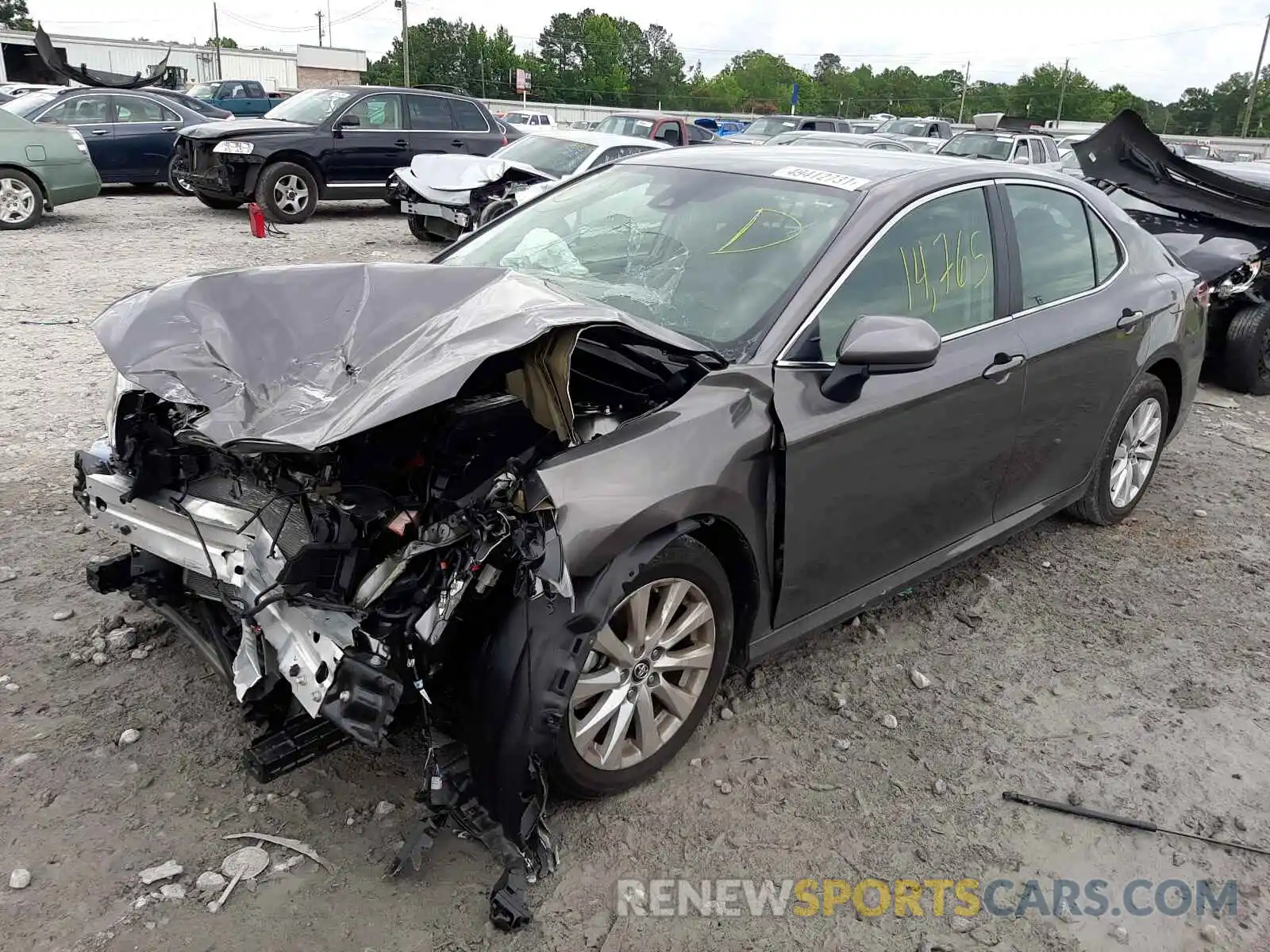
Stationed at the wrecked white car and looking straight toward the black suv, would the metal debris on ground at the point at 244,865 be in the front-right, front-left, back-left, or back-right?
back-left

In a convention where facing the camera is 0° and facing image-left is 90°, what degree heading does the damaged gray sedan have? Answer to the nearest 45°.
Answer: approximately 45°

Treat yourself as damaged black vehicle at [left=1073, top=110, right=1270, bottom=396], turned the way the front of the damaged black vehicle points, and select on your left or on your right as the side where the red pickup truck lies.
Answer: on your right

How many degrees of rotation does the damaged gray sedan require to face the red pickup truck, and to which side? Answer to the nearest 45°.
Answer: approximately 135° to its right

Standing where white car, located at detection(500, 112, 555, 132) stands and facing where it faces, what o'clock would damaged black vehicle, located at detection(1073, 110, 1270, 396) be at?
The damaged black vehicle is roughly at 10 o'clock from the white car.

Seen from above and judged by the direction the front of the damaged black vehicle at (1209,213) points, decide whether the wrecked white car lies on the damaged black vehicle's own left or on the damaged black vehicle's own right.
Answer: on the damaged black vehicle's own right

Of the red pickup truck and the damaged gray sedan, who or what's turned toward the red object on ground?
the red pickup truck
